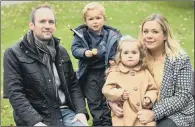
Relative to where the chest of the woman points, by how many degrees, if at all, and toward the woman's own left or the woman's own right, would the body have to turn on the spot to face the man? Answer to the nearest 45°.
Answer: approximately 45° to the woman's own right

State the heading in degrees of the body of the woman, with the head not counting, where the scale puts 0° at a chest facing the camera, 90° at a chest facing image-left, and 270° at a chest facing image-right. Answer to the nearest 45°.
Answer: approximately 45°

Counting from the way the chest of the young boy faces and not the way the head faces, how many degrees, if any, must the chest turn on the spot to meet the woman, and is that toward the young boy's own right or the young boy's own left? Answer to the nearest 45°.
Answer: approximately 45° to the young boy's own left

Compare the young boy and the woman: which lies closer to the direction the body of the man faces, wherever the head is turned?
the woman

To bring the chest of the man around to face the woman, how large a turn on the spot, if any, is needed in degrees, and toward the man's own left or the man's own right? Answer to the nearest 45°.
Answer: approximately 45° to the man's own left

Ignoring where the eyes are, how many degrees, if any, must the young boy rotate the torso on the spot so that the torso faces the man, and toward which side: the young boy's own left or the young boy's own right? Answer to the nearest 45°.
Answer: approximately 45° to the young boy's own right
